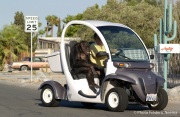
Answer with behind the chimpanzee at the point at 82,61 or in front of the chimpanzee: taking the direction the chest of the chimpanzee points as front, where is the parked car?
behind

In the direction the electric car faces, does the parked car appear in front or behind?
behind

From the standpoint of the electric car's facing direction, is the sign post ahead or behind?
behind

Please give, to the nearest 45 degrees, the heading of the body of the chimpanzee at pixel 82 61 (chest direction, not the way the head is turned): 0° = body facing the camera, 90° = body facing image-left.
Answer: approximately 315°

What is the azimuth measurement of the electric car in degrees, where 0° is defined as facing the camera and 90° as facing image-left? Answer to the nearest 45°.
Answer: approximately 315°
